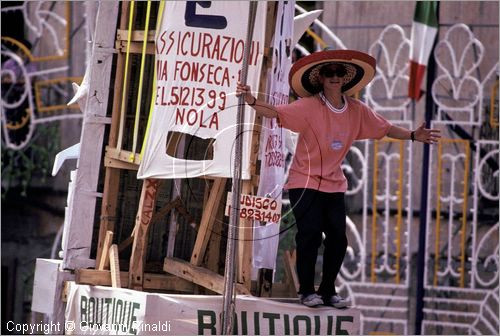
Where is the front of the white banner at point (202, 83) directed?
toward the camera

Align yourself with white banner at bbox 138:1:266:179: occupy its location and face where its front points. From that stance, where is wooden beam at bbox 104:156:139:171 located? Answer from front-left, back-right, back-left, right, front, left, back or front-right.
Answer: back-right

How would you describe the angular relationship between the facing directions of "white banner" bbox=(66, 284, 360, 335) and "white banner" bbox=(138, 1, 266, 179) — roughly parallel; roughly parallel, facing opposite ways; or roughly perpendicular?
roughly parallel

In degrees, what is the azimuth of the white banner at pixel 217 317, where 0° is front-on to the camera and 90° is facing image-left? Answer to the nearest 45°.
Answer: approximately 0°

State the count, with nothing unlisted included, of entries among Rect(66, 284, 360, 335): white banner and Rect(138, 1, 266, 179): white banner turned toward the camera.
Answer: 2
